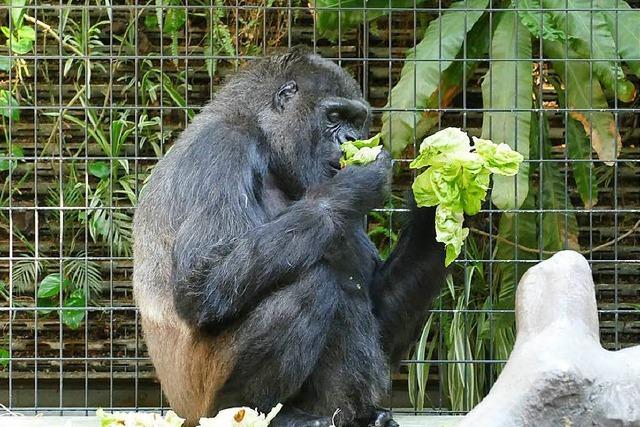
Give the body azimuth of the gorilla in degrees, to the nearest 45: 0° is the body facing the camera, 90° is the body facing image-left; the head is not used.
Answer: approximately 270°

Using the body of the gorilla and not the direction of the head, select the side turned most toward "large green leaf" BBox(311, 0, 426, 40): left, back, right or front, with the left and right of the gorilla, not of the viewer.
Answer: left

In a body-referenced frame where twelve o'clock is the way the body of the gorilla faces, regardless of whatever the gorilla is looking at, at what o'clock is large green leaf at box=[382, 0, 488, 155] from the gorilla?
The large green leaf is roughly at 10 o'clock from the gorilla.

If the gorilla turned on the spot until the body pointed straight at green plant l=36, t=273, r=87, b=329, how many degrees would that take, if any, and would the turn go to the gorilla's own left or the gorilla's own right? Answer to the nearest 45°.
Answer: approximately 135° to the gorilla's own left

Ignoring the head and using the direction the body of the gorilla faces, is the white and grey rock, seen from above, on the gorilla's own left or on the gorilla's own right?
on the gorilla's own right

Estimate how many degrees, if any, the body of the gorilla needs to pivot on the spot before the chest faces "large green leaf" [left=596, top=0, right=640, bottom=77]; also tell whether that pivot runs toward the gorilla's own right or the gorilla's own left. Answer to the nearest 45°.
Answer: approximately 45° to the gorilla's own left

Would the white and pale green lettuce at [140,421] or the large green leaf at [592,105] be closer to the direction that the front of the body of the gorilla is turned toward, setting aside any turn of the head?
the large green leaf

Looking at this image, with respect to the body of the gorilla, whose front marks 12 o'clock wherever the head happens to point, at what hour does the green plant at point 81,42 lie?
The green plant is roughly at 8 o'clock from the gorilla.

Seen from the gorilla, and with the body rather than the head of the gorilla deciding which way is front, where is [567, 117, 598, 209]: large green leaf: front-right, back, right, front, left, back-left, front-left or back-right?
front-left
